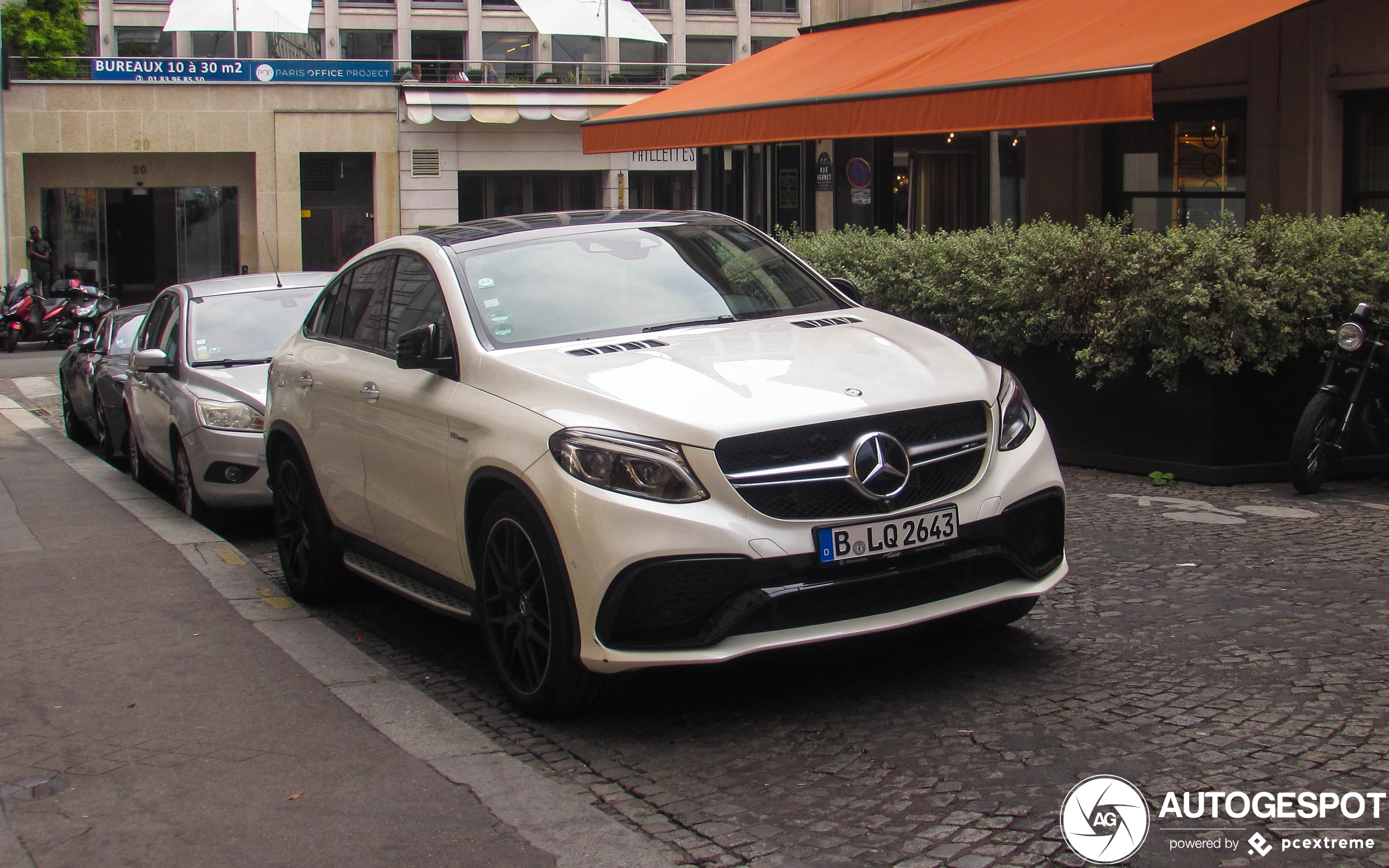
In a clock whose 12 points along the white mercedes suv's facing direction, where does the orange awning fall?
The orange awning is roughly at 8 o'clock from the white mercedes suv.

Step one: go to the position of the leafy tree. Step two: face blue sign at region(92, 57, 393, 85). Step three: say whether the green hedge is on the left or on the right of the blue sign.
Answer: right

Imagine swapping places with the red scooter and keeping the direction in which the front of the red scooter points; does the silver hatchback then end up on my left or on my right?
on my left

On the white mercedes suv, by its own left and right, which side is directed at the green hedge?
left

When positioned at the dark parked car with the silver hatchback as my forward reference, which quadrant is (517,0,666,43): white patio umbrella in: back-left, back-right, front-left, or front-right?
back-left

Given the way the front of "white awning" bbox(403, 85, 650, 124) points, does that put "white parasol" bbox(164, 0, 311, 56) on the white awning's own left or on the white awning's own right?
on the white awning's own right

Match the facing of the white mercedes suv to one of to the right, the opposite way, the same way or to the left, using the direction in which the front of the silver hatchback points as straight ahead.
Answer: the same way

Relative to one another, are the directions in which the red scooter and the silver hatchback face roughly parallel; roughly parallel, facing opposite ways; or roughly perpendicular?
roughly perpendicular

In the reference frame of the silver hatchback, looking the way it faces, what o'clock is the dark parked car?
The dark parked car is roughly at 7 o'clock from the silver hatchback.

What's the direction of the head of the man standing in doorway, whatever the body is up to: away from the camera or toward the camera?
toward the camera

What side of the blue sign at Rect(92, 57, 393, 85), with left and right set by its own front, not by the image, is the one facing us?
front

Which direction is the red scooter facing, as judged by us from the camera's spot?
facing the viewer and to the left of the viewer

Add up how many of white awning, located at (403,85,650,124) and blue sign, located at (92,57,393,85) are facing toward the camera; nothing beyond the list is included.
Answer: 2

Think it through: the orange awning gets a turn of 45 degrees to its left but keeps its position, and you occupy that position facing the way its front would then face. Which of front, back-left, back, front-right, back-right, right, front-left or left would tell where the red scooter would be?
back-right

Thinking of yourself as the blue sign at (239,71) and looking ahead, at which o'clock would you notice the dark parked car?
The dark parked car is roughly at 12 o'clock from the blue sign.
